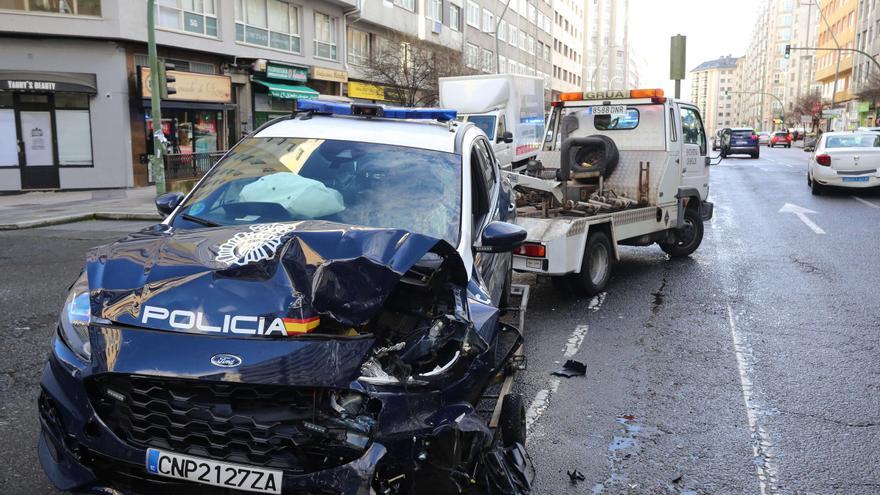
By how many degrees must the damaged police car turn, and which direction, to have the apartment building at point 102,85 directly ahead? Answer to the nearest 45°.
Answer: approximately 135° to its right

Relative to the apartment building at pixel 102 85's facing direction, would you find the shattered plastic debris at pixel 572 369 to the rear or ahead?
ahead

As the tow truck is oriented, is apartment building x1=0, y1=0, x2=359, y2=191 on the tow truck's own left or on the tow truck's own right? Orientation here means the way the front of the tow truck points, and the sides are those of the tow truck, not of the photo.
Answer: on the tow truck's own left

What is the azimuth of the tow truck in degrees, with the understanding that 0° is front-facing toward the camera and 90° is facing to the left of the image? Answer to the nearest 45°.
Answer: approximately 225°

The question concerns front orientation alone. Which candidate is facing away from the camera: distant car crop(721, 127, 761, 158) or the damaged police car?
the distant car

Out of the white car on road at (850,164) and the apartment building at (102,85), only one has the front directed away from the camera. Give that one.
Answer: the white car on road

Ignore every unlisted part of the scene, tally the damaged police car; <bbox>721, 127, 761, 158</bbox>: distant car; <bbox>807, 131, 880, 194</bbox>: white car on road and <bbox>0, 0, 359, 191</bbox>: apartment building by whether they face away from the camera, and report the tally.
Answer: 2

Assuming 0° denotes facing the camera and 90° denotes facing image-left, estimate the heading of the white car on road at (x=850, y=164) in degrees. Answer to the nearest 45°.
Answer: approximately 180°

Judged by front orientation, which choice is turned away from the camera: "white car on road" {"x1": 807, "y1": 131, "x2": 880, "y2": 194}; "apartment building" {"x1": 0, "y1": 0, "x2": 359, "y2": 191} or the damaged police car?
the white car on road

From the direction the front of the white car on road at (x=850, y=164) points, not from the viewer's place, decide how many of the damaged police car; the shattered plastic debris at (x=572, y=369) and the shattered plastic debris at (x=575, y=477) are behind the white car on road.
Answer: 3

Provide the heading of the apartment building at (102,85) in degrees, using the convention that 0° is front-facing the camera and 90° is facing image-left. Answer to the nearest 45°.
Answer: approximately 315°

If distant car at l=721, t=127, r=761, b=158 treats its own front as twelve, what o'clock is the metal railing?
The metal railing is roughly at 7 o'clock from the distant car.

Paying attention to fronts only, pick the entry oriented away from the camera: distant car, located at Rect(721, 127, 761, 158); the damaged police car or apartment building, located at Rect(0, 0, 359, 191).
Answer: the distant car

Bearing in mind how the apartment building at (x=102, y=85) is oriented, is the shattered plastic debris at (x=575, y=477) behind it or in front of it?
in front

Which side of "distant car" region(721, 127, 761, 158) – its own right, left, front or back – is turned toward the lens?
back

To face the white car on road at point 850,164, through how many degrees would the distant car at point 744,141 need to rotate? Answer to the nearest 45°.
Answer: approximately 180°

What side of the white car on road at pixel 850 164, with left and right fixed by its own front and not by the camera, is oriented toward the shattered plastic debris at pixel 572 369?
back
